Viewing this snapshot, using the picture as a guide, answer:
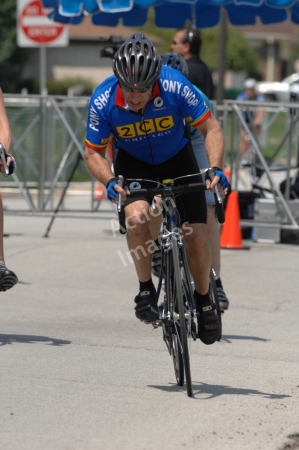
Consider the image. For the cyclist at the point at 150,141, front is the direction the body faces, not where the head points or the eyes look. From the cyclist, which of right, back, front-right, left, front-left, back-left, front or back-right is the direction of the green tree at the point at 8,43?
back

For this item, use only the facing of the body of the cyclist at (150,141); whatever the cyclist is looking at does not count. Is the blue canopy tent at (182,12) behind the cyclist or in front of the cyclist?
behind

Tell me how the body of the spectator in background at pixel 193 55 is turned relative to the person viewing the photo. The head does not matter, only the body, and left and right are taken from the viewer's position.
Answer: facing to the left of the viewer

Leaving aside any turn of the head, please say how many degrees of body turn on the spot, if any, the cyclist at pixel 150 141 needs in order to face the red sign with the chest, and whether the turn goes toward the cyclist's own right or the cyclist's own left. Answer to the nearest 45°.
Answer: approximately 180°

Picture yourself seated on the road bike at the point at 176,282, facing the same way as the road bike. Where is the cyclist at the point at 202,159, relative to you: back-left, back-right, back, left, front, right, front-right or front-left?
back

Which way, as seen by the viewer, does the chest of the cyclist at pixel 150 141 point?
toward the camera

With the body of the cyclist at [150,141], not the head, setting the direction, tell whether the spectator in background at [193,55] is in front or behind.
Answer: behind

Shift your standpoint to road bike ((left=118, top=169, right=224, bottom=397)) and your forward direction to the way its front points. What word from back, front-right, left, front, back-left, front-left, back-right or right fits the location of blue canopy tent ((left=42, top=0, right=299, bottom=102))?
back

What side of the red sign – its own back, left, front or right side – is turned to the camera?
front

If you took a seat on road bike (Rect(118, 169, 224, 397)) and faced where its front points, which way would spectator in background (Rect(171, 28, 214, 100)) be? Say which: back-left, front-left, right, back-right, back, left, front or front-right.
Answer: back

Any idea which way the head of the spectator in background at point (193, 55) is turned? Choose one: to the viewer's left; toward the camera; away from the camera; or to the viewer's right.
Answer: to the viewer's left
